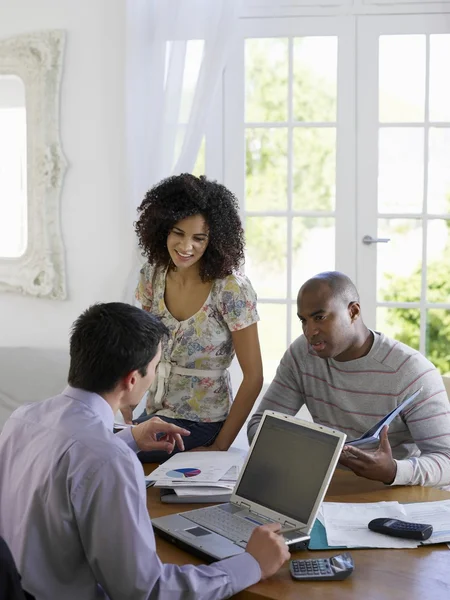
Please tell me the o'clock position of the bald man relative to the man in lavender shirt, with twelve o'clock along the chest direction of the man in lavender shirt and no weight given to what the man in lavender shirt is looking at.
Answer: The bald man is roughly at 12 o'clock from the man in lavender shirt.

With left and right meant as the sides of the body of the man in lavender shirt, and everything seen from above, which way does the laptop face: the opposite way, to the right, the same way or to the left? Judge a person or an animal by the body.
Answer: the opposite way

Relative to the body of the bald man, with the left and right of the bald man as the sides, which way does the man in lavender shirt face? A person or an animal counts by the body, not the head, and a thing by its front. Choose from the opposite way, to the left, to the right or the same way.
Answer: the opposite way

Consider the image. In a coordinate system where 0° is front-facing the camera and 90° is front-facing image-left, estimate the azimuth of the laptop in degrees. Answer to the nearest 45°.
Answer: approximately 45°

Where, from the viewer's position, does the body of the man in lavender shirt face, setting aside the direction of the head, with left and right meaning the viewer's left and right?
facing away from the viewer and to the right of the viewer

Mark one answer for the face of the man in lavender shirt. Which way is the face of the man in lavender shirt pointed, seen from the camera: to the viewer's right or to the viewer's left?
to the viewer's right

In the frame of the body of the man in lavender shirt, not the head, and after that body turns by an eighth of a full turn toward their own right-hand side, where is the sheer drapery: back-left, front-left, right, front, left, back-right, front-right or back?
left

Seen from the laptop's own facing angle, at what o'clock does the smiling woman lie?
The smiling woman is roughly at 4 o'clock from the laptop.
